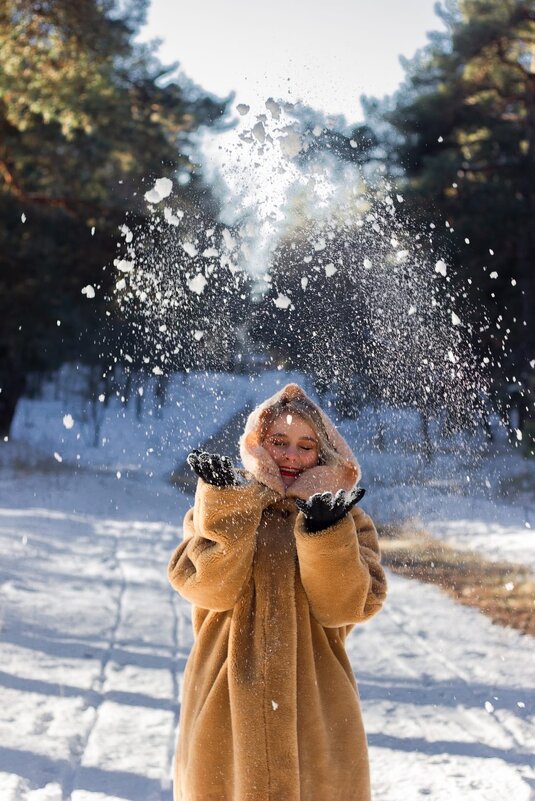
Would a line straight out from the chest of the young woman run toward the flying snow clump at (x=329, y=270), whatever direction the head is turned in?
no

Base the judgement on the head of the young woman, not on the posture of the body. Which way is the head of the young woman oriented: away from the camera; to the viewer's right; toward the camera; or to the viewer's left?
toward the camera

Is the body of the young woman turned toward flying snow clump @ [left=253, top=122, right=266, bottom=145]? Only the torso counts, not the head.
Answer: no

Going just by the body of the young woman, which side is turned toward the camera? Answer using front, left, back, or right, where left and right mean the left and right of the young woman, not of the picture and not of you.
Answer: front

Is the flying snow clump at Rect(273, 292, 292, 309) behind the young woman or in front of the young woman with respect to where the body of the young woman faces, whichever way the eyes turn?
behind
